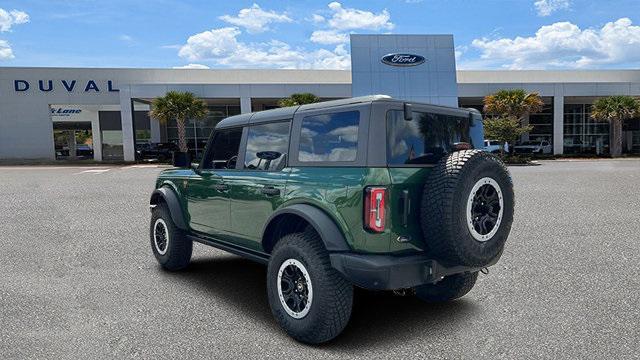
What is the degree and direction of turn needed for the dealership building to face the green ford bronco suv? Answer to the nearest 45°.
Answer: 0° — it already faces it

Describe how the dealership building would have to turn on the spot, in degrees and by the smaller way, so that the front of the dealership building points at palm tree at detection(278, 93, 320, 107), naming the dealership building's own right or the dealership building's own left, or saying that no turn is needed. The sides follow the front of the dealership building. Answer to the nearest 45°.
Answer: approximately 45° to the dealership building's own left

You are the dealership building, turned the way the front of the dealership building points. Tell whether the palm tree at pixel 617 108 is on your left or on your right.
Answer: on your left

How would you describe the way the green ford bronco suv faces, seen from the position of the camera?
facing away from the viewer and to the left of the viewer

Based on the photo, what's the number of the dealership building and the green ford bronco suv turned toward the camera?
1

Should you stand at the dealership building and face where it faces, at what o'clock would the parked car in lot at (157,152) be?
The parked car in lot is roughly at 2 o'clock from the dealership building.
